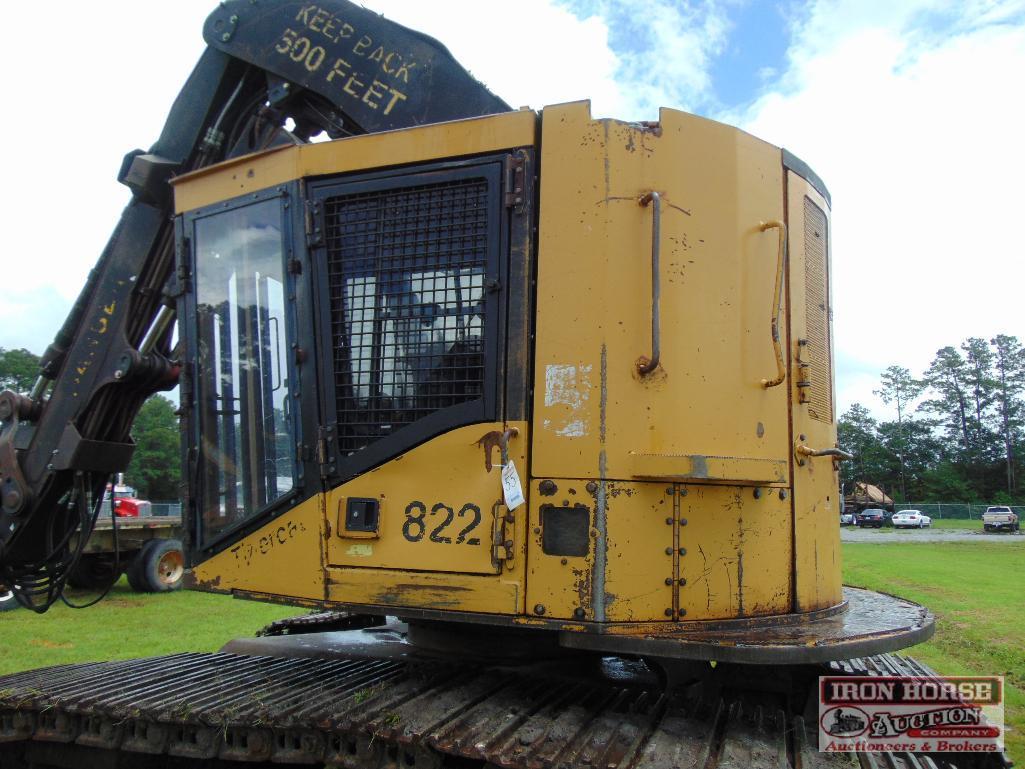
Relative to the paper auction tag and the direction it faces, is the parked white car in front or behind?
behind

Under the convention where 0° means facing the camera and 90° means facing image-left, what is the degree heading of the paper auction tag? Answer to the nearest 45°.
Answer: approximately 0°

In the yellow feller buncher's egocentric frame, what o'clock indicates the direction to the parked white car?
The parked white car is roughly at 4 o'clock from the yellow feller buncher.

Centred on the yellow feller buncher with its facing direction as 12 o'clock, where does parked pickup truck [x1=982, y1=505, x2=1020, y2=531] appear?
The parked pickup truck is roughly at 4 o'clock from the yellow feller buncher.

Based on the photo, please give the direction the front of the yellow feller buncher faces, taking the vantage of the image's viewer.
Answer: facing to the left of the viewer

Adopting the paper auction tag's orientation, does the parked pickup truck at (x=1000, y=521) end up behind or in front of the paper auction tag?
behind

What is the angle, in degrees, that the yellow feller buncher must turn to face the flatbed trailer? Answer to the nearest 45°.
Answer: approximately 45° to its right

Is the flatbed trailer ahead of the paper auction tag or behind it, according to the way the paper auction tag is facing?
behind
